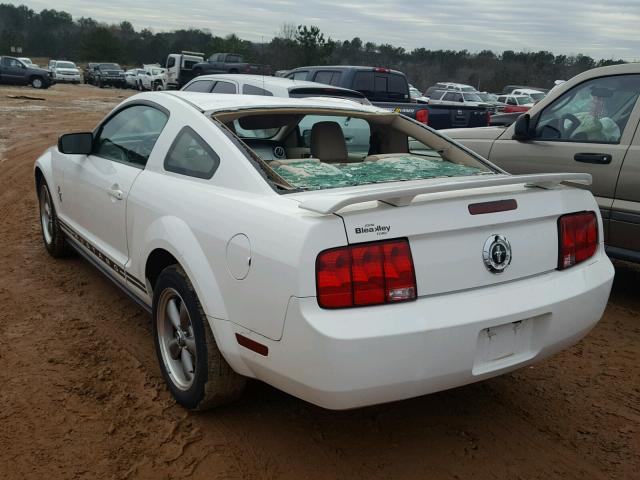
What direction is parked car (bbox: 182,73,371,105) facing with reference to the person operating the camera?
facing away from the viewer and to the left of the viewer

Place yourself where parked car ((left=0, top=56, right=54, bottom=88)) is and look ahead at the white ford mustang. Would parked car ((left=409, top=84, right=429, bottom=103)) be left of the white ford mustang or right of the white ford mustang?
left

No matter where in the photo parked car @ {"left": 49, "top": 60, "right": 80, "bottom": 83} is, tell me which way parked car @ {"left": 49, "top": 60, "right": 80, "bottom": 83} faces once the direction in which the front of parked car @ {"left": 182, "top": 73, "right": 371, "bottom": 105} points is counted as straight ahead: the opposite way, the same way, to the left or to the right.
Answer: the opposite way

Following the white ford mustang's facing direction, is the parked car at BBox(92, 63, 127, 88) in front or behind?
in front

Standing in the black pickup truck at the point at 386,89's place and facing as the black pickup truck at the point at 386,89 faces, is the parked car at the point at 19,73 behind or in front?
in front

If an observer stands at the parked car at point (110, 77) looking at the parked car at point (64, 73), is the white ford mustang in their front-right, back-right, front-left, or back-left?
back-left

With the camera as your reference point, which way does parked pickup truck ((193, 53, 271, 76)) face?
facing to the left of the viewer

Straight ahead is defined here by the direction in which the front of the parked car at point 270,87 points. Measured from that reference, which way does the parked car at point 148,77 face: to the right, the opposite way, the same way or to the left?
the opposite way

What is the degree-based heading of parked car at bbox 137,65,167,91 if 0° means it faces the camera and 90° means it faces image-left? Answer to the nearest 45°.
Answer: approximately 315°

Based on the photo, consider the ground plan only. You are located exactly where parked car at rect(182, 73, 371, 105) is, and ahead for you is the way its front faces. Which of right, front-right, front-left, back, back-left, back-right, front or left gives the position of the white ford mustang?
back-left

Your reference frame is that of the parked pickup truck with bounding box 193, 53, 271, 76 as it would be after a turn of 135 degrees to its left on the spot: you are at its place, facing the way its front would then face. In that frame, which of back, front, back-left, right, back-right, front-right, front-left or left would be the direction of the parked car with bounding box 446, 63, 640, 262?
front-right

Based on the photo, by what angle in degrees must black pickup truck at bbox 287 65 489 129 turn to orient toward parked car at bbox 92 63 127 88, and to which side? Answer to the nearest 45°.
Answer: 0° — it already faces it

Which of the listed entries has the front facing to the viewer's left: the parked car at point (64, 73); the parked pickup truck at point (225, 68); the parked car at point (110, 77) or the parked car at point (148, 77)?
the parked pickup truck at point (225, 68)

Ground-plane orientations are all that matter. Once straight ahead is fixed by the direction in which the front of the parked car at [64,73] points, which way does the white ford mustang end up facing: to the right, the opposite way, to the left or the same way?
the opposite way

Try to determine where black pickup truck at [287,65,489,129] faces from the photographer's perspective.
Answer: facing away from the viewer and to the left of the viewer

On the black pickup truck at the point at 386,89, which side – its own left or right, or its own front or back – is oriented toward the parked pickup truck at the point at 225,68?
front

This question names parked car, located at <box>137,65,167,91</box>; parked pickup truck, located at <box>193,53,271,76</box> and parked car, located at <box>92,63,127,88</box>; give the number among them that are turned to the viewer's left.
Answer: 1

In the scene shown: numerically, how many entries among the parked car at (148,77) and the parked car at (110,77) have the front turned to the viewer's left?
0
